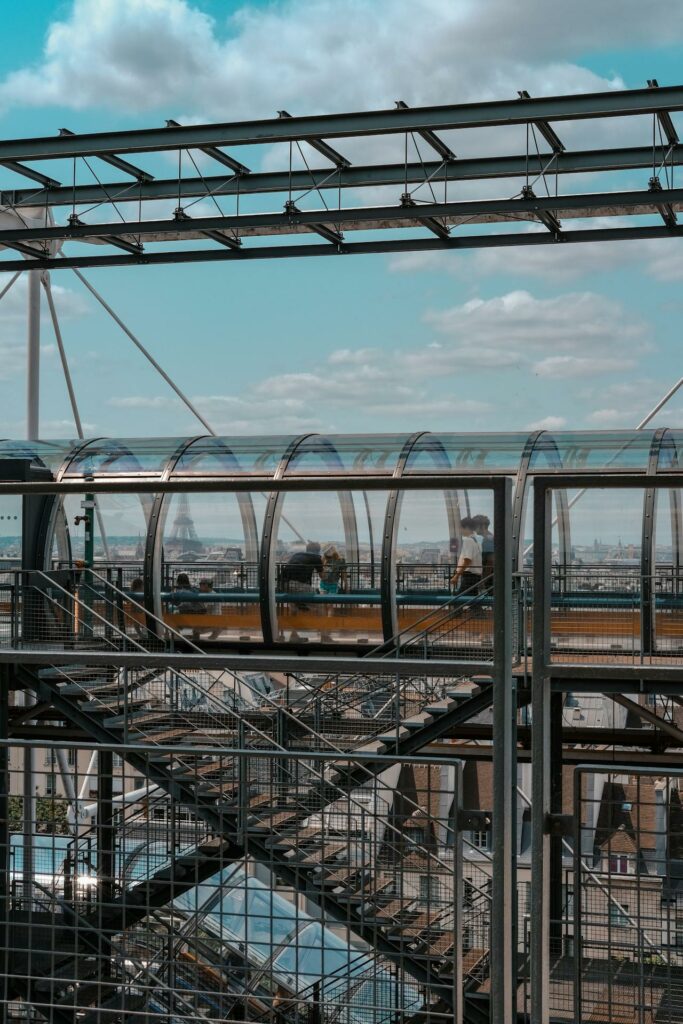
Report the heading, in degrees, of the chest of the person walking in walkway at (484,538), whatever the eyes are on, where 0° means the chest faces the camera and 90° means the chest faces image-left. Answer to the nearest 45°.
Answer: approximately 90°

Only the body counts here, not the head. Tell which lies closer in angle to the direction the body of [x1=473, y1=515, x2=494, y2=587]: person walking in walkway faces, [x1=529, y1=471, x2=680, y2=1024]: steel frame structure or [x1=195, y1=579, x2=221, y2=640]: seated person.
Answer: the seated person

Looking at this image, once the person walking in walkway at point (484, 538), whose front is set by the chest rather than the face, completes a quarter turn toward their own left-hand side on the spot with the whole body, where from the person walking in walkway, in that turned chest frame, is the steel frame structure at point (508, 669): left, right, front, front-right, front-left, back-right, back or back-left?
front

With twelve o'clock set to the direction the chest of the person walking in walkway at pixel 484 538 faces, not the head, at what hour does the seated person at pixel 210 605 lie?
The seated person is roughly at 12 o'clock from the person walking in walkway.

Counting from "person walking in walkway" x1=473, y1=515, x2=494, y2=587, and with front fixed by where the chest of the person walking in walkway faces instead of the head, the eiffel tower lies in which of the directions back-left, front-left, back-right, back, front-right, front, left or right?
front

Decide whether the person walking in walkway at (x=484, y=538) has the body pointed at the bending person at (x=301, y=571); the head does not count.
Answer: yes

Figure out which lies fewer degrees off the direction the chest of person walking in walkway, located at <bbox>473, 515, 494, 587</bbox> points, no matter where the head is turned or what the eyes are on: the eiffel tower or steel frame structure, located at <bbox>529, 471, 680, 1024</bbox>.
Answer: the eiffel tower

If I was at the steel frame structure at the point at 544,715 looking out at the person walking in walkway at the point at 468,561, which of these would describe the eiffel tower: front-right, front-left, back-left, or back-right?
front-left

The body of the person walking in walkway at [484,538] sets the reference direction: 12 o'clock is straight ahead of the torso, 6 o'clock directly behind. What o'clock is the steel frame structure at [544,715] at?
The steel frame structure is roughly at 9 o'clock from the person walking in walkway.

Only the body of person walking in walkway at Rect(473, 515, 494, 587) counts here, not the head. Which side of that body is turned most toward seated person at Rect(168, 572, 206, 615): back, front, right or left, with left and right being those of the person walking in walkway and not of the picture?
front
